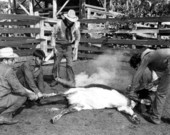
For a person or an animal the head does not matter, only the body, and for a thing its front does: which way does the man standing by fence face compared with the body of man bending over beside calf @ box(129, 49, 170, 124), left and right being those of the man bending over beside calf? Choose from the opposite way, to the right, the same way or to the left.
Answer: to the left

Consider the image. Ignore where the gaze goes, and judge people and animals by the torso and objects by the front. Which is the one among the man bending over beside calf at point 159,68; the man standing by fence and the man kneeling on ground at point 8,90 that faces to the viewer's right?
the man kneeling on ground

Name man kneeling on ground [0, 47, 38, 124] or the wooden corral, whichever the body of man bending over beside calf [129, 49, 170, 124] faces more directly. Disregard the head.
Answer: the man kneeling on ground

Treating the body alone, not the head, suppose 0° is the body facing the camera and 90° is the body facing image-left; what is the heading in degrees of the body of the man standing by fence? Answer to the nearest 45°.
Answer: approximately 0°

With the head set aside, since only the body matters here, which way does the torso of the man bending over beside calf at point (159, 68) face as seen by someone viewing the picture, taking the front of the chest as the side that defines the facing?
to the viewer's left

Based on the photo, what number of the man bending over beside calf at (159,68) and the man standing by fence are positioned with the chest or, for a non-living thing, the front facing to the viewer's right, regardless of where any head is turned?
0

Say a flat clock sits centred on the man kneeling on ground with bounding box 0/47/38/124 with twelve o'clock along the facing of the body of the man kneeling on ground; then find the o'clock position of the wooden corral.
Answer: The wooden corral is roughly at 10 o'clock from the man kneeling on ground.

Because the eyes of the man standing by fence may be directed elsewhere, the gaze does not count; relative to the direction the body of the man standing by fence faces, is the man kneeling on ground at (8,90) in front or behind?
in front

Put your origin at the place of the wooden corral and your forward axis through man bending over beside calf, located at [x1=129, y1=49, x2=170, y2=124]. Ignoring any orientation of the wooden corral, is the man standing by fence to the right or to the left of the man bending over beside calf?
right

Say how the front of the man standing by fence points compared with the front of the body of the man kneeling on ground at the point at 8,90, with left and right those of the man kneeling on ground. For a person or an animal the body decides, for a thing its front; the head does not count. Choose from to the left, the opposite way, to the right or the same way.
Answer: to the right

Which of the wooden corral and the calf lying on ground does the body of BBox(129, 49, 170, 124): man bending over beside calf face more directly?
the calf lying on ground

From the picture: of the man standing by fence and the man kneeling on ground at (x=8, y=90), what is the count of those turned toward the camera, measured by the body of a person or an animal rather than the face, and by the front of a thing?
1

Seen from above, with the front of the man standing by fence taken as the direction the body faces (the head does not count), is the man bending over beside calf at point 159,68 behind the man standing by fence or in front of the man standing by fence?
in front

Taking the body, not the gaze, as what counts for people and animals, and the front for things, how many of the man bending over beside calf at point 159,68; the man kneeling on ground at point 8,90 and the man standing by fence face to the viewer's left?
1

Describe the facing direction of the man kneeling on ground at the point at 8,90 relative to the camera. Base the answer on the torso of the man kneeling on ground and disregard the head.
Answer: to the viewer's right

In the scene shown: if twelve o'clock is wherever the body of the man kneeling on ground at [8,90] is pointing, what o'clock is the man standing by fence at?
The man standing by fence is roughly at 10 o'clock from the man kneeling on ground.

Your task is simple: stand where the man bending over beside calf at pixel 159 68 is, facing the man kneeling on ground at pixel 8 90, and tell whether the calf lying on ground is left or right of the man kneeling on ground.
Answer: right
